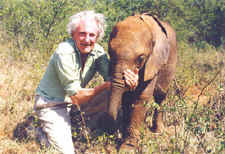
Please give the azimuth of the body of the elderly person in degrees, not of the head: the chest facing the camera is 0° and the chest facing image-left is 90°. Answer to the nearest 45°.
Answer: approximately 315°

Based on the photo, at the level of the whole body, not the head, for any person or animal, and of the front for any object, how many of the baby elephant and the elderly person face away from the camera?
0

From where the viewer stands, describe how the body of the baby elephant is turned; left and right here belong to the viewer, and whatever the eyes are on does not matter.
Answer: facing the viewer and to the left of the viewer

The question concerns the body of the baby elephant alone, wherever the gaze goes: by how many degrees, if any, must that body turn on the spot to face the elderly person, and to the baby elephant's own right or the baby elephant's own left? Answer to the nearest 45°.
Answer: approximately 45° to the baby elephant's own right
